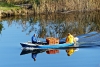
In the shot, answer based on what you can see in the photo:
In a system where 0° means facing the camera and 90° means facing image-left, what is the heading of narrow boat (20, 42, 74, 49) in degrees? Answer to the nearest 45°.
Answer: approximately 90°
